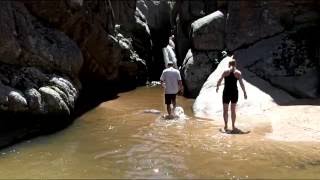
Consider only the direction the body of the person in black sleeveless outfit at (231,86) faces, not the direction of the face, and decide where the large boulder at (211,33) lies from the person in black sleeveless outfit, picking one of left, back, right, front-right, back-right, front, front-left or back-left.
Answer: front

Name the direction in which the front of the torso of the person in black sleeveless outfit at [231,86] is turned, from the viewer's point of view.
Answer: away from the camera

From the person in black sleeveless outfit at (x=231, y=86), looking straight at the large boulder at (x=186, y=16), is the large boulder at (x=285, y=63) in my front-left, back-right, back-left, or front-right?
front-right

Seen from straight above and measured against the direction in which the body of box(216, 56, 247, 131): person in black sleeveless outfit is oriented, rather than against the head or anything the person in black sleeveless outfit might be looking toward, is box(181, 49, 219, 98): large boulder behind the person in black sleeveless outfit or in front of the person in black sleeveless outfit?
in front

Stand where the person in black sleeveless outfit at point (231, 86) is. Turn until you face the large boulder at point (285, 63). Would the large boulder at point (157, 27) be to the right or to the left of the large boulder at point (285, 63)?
left
